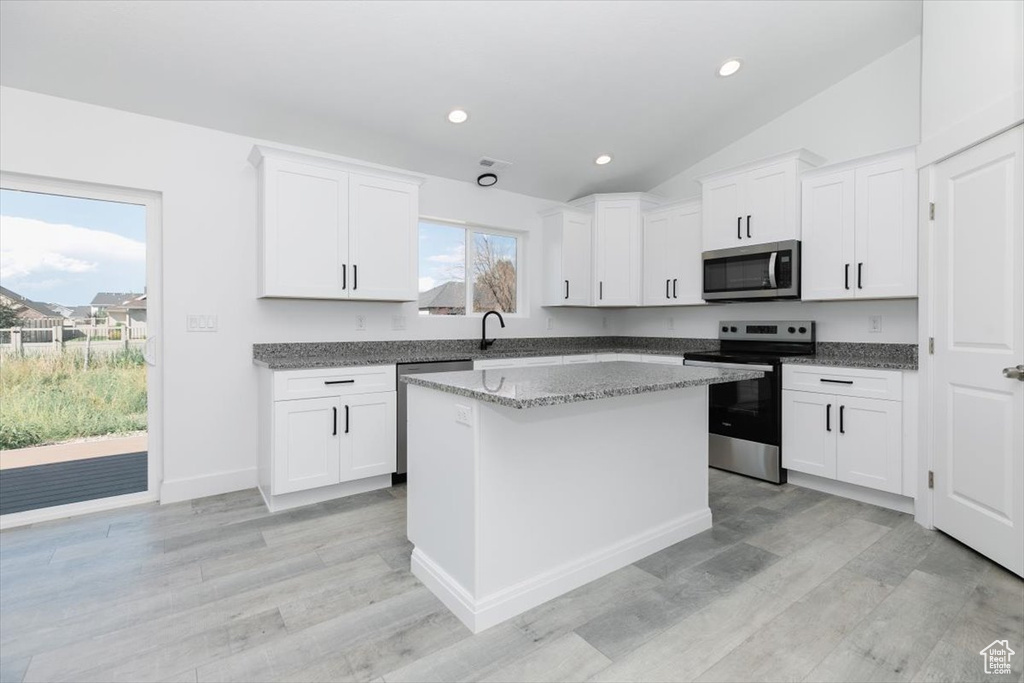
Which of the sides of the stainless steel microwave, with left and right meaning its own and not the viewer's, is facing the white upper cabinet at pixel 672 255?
right

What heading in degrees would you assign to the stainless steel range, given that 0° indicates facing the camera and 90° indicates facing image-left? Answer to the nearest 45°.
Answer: approximately 45°

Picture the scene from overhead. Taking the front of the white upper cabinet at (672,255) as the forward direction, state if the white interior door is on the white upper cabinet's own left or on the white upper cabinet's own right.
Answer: on the white upper cabinet's own left

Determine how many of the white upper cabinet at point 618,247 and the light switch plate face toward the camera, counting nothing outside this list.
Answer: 2
